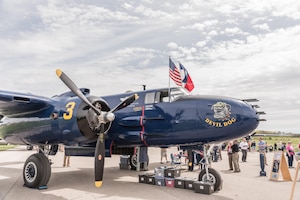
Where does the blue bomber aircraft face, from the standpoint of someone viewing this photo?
facing the viewer and to the right of the viewer
